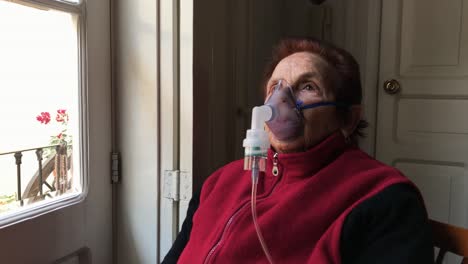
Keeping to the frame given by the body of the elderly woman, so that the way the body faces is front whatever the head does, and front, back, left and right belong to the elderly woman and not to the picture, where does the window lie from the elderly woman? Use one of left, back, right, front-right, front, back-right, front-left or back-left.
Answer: front-right

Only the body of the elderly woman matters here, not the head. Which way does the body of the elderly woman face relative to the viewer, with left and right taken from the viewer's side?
facing the viewer and to the left of the viewer

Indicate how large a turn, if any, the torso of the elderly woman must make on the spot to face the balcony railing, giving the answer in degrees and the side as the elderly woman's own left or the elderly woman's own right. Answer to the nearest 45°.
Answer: approximately 45° to the elderly woman's own right

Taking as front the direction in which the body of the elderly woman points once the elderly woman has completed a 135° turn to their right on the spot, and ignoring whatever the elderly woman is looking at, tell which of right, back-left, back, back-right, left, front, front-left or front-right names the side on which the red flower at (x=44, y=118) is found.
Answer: left
